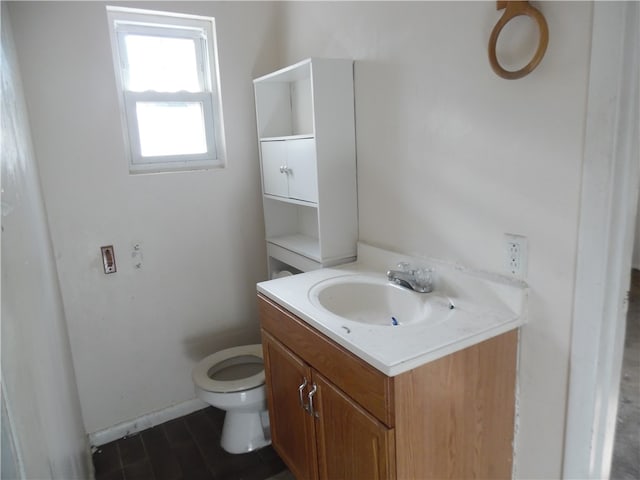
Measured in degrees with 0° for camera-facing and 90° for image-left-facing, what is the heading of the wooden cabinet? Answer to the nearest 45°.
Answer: approximately 45°

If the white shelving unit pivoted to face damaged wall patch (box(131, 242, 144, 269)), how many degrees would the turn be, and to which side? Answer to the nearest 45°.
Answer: approximately 45° to its right

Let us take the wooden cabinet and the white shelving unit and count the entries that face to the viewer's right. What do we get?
0

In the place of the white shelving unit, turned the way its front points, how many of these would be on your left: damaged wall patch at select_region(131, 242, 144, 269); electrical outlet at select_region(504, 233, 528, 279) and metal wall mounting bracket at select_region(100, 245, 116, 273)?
1

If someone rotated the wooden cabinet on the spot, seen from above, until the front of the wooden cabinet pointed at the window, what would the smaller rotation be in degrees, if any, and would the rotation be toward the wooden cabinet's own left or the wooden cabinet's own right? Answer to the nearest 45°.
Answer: approximately 90° to the wooden cabinet's own right

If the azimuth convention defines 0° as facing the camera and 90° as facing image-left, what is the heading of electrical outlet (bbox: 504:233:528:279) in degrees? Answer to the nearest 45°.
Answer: approximately 45°
